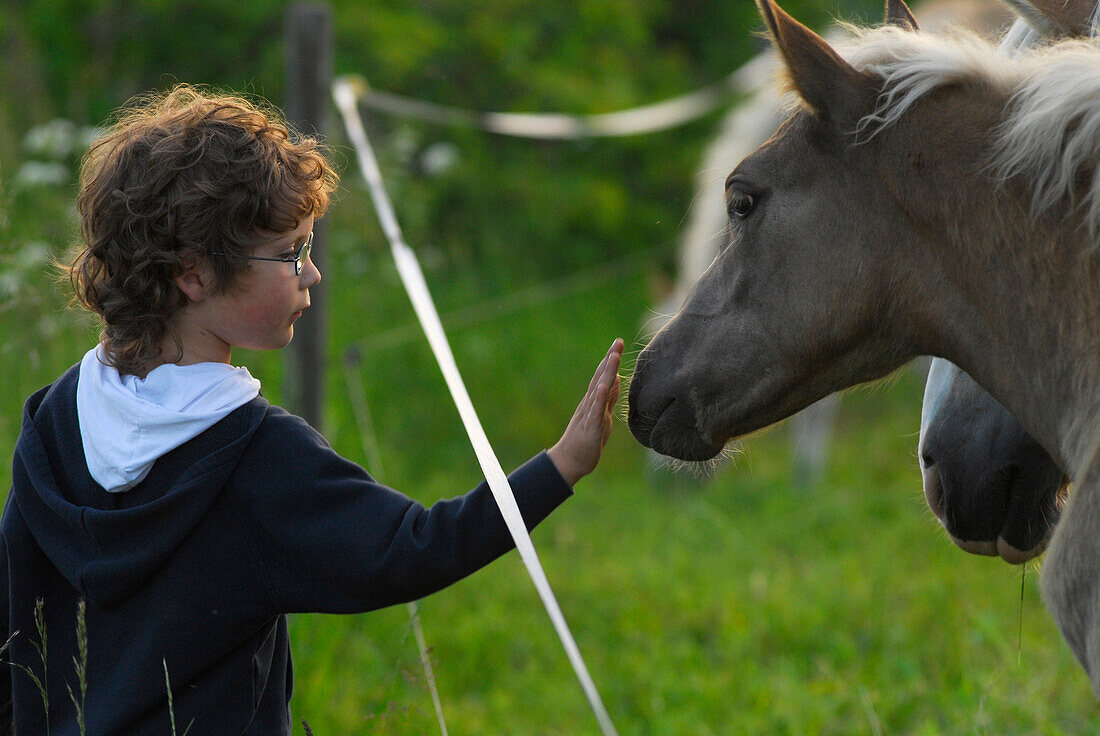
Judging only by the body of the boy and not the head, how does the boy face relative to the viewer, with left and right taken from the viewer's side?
facing away from the viewer and to the right of the viewer

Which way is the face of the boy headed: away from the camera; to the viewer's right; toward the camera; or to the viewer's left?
to the viewer's right

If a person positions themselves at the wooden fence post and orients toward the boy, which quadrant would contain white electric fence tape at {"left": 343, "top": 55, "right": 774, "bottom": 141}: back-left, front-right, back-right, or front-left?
back-left

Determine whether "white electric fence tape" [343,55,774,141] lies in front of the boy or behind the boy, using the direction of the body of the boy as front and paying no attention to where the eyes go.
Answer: in front

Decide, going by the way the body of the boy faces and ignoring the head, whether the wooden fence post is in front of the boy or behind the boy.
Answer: in front
